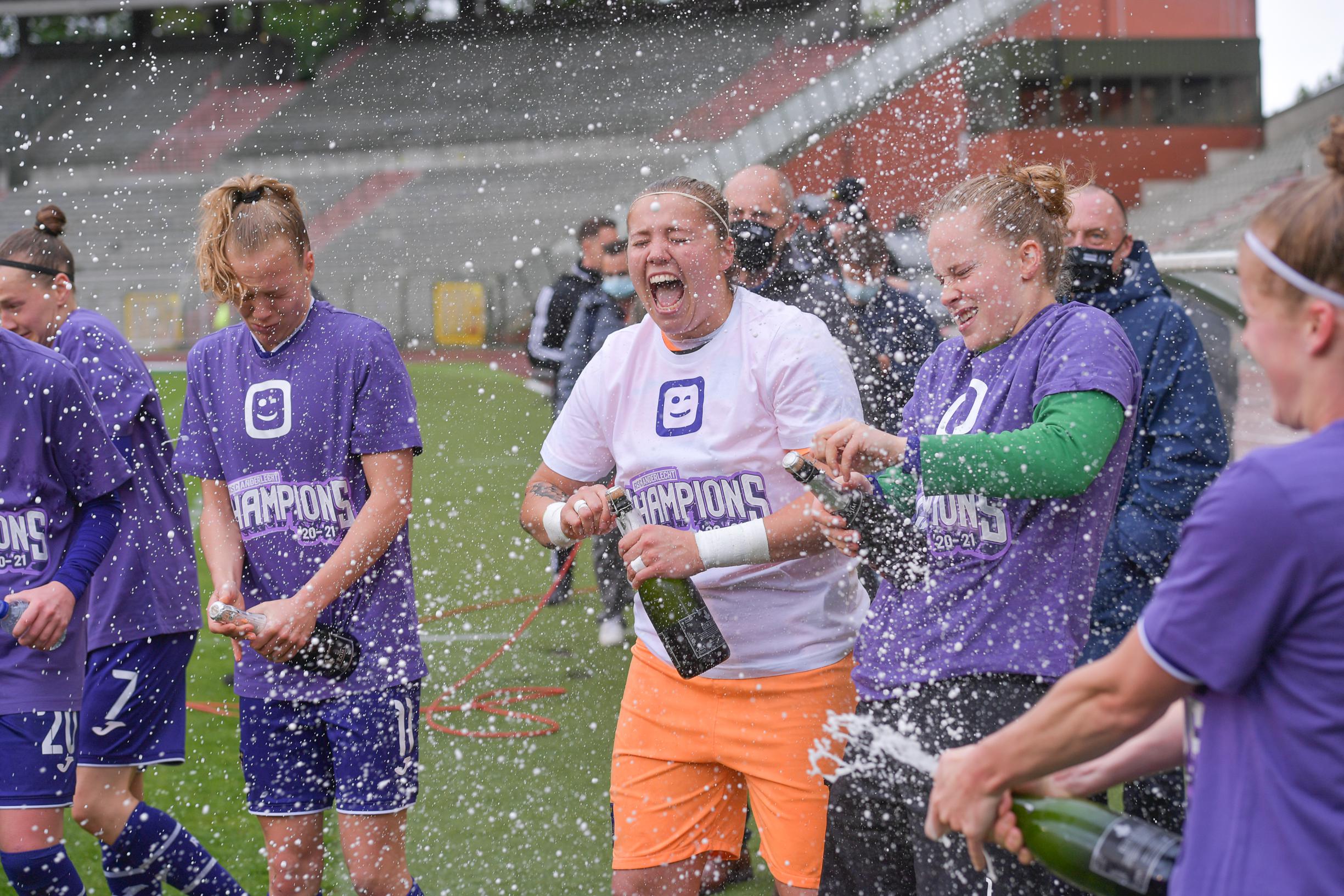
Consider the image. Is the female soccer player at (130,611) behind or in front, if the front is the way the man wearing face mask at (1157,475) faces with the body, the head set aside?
in front

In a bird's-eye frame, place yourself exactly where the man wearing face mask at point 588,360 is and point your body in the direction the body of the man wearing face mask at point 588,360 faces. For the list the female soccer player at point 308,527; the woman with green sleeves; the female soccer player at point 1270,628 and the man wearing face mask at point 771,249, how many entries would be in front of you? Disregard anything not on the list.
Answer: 4

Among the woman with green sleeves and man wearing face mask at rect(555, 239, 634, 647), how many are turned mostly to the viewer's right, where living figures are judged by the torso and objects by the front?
0

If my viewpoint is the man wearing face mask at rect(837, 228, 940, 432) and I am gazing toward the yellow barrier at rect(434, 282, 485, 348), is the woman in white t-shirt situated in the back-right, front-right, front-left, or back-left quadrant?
back-left

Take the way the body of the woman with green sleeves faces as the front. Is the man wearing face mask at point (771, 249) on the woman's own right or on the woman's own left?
on the woman's own right

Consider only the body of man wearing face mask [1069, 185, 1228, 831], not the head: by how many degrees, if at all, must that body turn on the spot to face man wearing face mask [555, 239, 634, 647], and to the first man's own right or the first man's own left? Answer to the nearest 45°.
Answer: approximately 90° to the first man's own right

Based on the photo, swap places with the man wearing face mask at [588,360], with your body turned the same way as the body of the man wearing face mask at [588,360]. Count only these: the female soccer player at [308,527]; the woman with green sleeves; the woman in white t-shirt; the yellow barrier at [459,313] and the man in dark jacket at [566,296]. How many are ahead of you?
3

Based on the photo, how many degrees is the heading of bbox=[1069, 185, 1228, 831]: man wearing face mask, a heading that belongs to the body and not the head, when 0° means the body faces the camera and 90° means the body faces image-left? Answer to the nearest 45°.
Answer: approximately 45°

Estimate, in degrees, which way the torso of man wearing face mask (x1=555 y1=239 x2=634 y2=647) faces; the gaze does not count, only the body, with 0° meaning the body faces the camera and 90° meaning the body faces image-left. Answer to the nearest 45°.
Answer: approximately 0°

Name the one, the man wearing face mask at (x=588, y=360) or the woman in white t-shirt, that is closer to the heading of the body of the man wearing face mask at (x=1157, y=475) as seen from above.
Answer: the woman in white t-shirt

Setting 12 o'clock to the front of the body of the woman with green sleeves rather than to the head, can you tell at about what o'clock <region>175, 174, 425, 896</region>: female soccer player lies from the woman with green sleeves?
The female soccer player is roughly at 2 o'clock from the woman with green sleeves.

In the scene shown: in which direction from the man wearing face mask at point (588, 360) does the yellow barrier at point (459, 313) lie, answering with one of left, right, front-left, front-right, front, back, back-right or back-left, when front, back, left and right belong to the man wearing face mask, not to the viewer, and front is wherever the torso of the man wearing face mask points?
back
